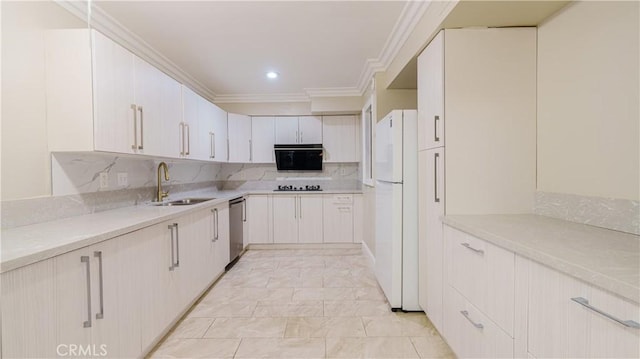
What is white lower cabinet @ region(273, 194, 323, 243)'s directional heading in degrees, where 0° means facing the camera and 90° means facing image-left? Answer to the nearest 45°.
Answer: approximately 0°

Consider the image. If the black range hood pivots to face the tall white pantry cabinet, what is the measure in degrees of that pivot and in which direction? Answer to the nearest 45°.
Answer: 0° — it already faces it

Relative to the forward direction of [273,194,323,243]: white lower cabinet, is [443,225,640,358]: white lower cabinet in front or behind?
in front

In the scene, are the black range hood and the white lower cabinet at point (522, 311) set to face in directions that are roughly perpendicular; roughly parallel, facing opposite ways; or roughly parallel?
roughly perpendicular

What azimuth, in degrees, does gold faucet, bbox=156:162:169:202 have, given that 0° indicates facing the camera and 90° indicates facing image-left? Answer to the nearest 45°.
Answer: approximately 315°

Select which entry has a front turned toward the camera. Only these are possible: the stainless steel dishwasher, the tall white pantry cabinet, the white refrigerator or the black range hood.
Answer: the black range hood

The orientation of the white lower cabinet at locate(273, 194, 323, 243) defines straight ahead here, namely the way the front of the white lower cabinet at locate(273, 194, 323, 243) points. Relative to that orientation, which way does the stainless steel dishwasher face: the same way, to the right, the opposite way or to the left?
to the left

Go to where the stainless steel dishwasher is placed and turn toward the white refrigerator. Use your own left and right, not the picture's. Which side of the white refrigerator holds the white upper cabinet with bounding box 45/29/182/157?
right

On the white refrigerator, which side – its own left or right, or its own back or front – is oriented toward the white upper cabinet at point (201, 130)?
front

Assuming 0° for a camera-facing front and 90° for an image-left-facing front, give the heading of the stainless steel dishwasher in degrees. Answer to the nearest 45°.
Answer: approximately 270°

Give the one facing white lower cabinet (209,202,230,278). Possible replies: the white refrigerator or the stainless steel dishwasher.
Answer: the white refrigerator

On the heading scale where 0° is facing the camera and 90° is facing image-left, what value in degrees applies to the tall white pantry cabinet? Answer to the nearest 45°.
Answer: approximately 90°

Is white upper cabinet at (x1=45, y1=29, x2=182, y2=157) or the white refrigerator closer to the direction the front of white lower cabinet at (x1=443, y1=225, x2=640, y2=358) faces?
the white upper cabinet
